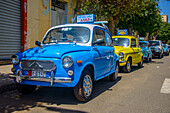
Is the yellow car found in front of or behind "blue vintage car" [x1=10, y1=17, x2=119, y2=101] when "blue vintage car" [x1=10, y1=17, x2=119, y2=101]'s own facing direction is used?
behind

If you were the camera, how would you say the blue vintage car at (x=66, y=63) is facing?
facing the viewer and to the left of the viewer

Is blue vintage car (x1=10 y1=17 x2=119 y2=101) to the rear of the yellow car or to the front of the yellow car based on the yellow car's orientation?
to the front

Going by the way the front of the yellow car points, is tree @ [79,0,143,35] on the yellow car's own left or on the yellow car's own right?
on the yellow car's own right

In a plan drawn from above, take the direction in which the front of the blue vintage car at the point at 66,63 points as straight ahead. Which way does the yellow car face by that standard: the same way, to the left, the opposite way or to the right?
the same way

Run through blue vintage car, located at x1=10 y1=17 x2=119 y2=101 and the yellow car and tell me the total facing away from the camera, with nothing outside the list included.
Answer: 0

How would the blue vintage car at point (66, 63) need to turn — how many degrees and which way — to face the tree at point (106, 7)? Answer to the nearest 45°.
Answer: approximately 135° to its right
